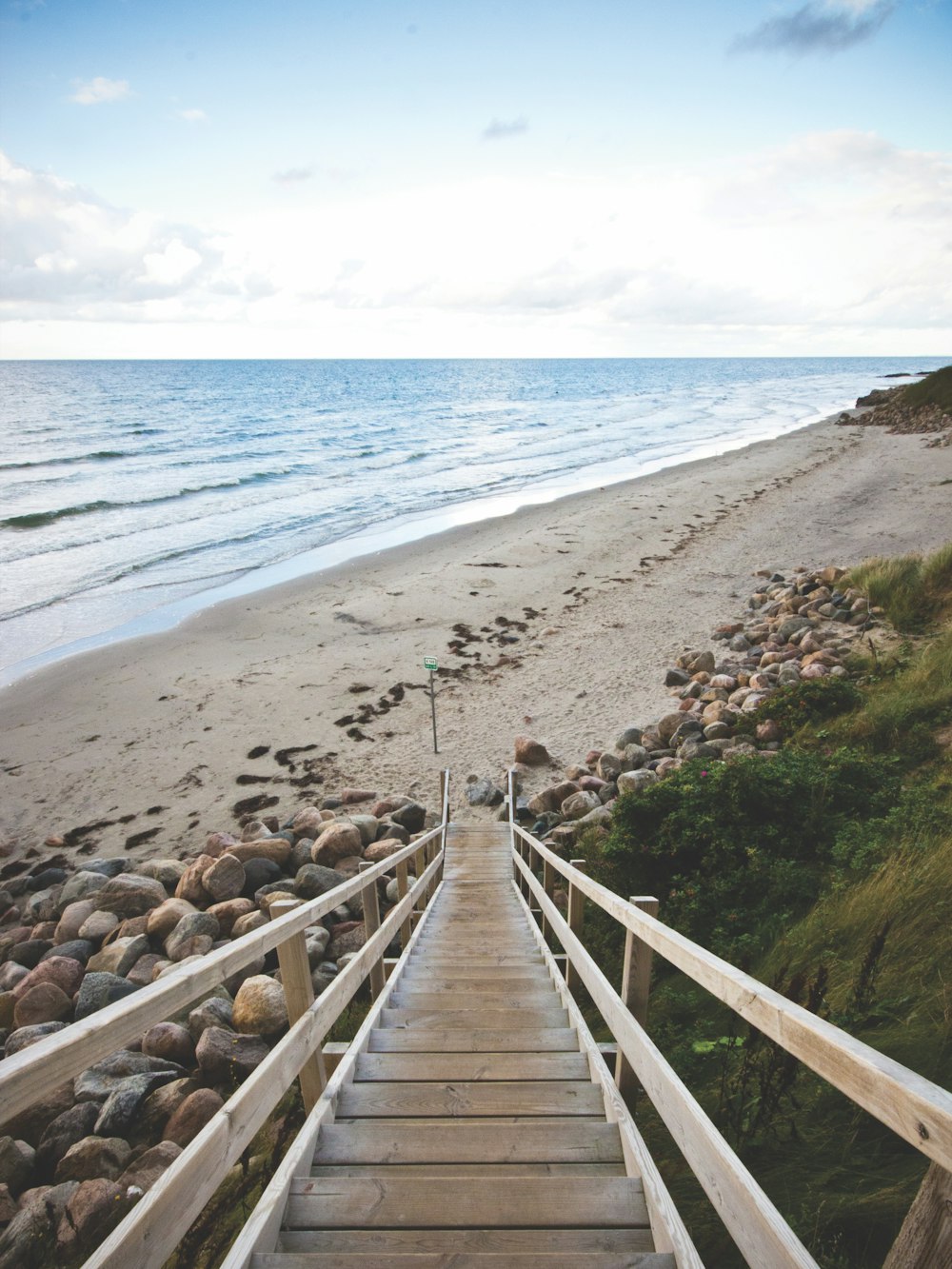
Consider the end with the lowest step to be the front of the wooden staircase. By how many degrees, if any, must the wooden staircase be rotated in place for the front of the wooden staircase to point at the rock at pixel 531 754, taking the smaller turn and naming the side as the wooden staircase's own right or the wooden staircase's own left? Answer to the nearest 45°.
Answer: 0° — it already faces it

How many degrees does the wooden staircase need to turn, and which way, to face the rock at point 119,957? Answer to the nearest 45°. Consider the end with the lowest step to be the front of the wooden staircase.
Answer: approximately 45° to its left

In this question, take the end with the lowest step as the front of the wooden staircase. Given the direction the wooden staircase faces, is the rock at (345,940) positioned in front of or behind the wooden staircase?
in front

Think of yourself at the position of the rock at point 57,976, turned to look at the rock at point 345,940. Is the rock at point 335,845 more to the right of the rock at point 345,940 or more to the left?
left

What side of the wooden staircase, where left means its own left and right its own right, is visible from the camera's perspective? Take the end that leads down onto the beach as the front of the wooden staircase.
back

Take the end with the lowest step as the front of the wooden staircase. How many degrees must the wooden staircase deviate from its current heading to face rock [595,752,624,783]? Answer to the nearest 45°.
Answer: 0° — it already faces it

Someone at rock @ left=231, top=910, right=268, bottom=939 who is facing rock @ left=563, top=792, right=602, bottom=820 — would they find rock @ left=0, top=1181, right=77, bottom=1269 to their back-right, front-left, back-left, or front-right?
back-right

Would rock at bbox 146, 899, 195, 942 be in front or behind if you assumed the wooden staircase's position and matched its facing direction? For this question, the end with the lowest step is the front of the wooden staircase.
in front

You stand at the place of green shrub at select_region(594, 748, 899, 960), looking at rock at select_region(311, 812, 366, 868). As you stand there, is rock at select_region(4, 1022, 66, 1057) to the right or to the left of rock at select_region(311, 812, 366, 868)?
left

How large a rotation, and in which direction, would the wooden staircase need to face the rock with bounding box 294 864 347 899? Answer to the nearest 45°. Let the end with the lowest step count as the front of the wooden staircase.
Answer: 0° — it already faces it
